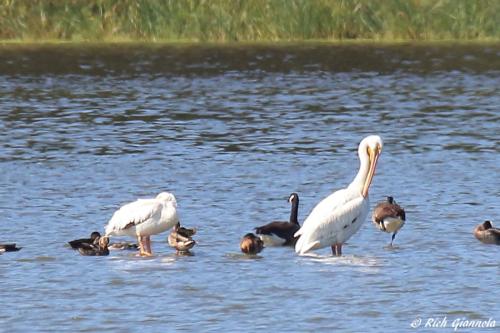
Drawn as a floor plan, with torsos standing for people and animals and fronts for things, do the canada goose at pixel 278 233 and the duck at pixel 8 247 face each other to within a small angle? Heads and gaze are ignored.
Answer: no

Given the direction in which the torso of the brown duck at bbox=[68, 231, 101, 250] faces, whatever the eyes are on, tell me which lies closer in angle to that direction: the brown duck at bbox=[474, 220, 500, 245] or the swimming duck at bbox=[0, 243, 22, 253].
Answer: the brown duck

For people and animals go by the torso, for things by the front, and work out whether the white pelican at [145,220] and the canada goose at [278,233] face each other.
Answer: no

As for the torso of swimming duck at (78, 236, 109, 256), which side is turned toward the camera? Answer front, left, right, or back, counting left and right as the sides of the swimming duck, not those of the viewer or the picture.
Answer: right

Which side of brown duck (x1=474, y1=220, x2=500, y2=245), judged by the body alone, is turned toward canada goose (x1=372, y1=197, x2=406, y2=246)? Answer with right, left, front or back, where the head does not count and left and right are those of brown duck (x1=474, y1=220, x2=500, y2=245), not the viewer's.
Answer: front

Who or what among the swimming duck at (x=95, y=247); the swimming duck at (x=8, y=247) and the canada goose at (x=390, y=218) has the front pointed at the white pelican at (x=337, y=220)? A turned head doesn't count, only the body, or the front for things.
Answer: the swimming duck at (x=95, y=247)

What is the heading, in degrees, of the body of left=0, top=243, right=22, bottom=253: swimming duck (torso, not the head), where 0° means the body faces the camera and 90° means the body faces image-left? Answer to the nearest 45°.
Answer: approximately 90°

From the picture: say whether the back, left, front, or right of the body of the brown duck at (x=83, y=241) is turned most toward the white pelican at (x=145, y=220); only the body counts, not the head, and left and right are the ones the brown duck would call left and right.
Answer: front

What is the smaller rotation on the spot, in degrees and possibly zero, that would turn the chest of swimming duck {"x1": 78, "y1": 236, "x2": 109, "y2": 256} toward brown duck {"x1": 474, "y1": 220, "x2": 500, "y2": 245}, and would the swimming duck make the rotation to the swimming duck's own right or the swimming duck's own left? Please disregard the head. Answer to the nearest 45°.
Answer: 0° — it already faces it

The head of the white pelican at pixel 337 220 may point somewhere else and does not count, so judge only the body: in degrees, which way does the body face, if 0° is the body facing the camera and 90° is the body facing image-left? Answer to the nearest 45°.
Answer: approximately 270°

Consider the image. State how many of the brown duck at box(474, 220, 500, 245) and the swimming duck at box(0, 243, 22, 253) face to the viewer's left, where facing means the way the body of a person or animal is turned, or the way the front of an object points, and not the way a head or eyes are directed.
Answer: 2

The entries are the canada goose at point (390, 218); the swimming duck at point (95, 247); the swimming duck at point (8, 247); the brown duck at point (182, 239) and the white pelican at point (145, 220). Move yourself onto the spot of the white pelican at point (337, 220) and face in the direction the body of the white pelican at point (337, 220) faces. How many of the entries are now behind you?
4

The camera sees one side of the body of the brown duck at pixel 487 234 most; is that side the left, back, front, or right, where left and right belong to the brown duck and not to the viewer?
left

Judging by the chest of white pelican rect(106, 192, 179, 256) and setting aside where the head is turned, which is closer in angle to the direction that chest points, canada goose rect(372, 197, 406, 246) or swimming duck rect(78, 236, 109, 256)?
the canada goose

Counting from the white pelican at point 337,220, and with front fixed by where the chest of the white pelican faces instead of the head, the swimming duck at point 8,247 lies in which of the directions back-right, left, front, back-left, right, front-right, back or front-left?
back

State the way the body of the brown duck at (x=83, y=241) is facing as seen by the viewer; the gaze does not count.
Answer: to the viewer's right

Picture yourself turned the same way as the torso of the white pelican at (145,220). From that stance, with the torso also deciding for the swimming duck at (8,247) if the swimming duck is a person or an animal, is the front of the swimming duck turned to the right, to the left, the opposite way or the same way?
the opposite way
